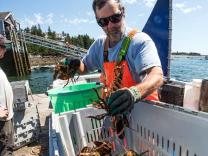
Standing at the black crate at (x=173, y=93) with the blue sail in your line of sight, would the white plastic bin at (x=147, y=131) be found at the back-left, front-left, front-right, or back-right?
back-left

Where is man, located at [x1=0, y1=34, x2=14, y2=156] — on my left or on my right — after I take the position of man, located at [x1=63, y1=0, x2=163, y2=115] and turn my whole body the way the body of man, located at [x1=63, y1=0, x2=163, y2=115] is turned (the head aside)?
on my right

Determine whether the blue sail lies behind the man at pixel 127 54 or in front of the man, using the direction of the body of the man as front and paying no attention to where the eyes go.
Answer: behind

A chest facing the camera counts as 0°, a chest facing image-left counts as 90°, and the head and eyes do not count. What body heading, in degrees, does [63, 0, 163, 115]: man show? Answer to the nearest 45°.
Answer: approximately 45°

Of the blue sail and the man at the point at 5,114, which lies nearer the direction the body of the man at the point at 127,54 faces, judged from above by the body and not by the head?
the man
